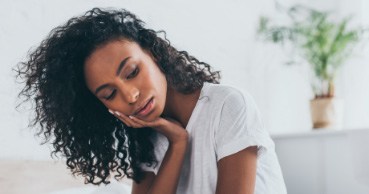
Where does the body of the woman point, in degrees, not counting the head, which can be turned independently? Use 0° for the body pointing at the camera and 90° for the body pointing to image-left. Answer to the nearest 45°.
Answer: approximately 45°

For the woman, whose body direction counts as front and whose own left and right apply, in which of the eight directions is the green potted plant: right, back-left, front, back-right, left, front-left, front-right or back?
back
